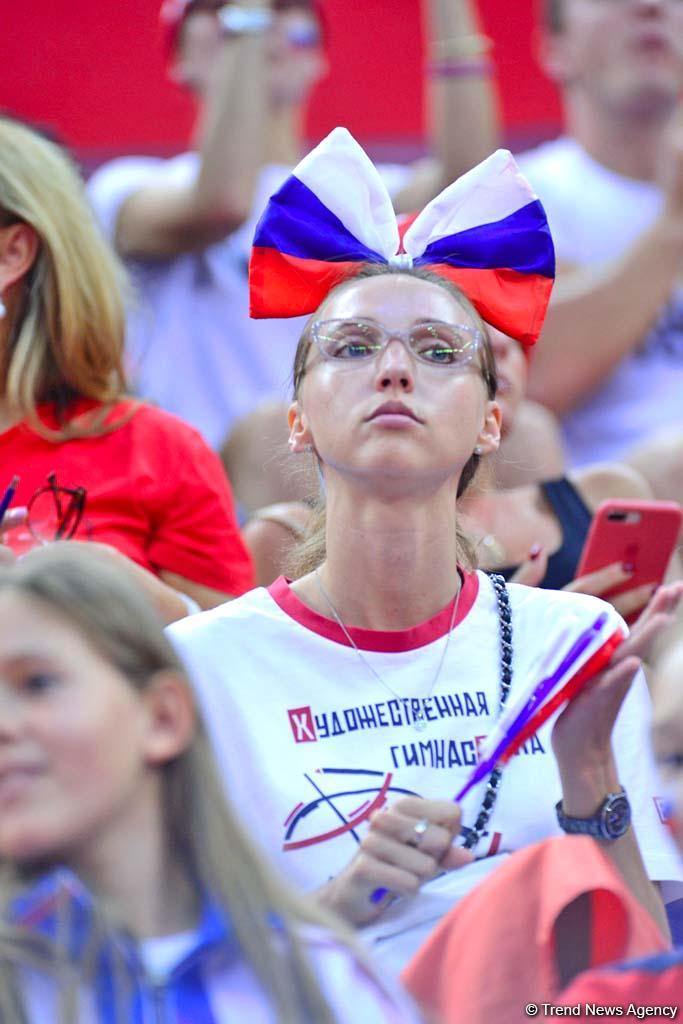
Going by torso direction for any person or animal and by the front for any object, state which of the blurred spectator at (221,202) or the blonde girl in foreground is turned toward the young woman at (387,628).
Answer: the blurred spectator

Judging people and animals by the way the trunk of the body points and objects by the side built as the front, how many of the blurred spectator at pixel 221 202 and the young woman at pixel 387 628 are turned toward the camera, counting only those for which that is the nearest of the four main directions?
2

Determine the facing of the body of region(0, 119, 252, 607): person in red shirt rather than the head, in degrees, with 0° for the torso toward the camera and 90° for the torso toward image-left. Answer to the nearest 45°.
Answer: approximately 45°

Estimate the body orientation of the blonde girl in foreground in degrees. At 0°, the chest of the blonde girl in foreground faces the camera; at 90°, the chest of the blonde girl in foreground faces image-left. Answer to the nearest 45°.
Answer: approximately 45°

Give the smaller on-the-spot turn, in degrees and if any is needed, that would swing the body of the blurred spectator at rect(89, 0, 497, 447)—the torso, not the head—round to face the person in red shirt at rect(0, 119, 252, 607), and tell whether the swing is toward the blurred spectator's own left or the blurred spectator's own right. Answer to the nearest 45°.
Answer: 0° — they already face them

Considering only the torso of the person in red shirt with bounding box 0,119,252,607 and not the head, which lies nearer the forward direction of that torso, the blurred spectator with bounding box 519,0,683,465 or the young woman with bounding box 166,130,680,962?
the young woman

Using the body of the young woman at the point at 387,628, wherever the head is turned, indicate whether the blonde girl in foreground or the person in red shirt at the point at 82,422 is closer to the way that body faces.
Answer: the blonde girl in foreground
